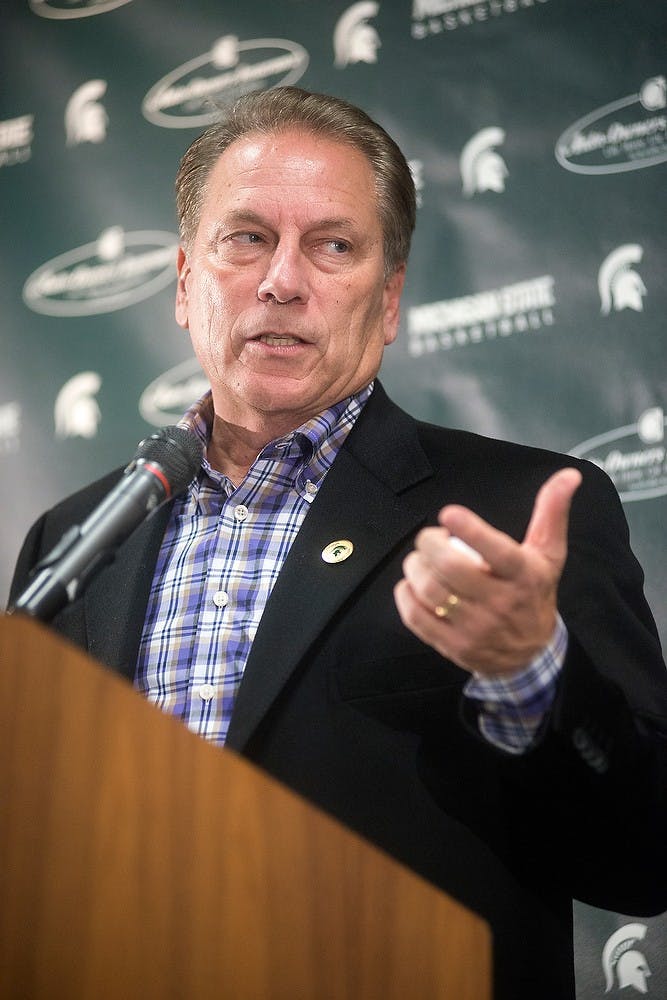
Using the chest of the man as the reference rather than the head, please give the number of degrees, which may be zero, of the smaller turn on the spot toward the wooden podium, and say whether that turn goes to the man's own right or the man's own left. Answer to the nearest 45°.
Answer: approximately 45° to the man's own left

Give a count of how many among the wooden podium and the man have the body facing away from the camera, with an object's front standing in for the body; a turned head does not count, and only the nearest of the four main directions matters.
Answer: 0

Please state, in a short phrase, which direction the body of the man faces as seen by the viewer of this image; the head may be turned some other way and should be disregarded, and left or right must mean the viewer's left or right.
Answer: facing the viewer and to the left of the viewer
